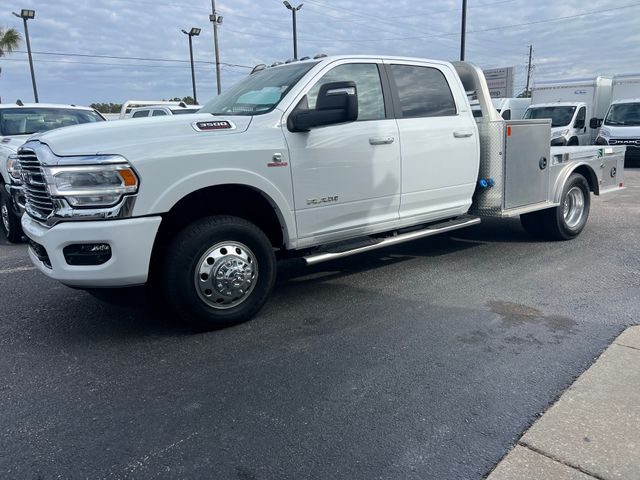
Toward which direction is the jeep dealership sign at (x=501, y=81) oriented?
toward the camera

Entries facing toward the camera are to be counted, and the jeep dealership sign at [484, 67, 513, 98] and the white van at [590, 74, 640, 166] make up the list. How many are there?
2

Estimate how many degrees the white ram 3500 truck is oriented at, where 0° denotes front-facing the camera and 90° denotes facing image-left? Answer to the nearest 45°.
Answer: approximately 45°

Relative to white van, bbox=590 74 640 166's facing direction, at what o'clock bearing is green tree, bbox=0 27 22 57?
The green tree is roughly at 3 o'clock from the white van.

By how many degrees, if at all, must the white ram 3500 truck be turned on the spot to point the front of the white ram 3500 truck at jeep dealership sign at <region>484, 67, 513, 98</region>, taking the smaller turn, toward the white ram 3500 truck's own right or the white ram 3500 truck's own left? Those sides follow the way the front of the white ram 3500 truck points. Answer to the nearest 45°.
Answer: approximately 135° to the white ram 3500 truck's own right

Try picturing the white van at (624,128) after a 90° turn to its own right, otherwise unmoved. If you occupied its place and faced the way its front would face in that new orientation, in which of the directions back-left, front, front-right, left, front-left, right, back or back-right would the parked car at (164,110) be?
front-left

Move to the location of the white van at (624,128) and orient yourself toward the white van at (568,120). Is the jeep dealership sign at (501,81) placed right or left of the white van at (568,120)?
right

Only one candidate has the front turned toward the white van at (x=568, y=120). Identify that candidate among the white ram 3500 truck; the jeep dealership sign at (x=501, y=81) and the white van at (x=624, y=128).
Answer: the jeep dealership sign

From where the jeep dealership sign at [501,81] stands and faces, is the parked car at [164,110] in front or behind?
in front

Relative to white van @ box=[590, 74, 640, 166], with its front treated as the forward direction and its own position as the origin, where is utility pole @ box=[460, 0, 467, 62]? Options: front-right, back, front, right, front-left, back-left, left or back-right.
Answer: back-right

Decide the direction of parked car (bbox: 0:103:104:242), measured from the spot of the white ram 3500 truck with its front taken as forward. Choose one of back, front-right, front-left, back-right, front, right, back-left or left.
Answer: right

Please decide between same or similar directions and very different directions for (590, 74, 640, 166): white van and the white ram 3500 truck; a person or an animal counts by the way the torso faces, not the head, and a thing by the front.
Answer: same or similar directions

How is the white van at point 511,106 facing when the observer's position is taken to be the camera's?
facing the viewer and to the left of the viewer

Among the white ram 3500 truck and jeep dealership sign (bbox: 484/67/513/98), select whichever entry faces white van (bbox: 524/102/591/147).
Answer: the jeep dealership sign

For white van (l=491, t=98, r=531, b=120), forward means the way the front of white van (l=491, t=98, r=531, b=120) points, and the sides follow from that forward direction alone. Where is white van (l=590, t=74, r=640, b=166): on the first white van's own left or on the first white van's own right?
on the first white van's own left
